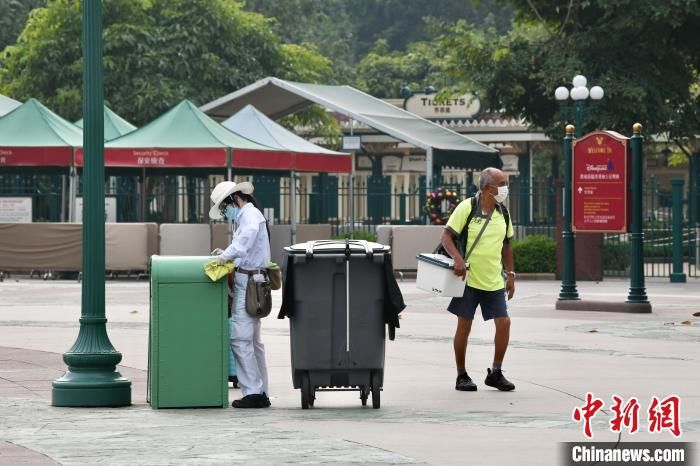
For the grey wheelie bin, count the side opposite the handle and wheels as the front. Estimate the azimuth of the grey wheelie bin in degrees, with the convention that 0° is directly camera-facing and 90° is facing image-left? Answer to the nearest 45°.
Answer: approximately 180°

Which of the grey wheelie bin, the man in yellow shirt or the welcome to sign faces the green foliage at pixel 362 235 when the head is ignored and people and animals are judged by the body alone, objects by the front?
the grey wheelie bin

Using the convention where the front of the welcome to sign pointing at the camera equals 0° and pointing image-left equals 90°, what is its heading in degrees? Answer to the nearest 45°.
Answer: approximately 0°

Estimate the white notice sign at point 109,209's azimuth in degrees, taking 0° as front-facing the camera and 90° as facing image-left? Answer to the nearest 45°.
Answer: approximately 0°

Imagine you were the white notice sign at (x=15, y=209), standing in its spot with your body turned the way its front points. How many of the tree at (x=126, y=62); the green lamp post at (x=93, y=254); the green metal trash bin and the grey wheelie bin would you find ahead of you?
3

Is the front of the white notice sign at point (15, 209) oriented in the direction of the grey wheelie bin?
yes

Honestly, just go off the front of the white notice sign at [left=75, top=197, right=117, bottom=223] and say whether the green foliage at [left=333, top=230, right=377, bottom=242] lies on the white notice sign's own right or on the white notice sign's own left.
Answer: on the white notice sign's own left
